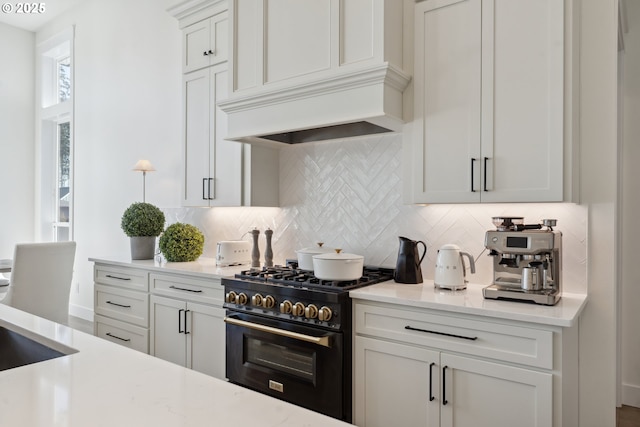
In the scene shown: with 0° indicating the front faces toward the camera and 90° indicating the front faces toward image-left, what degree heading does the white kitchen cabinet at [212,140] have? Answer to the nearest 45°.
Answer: approximately 45°

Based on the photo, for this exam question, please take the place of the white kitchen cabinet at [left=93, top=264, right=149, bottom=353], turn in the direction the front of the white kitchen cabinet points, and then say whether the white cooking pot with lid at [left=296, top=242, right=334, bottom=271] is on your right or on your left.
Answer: on your left

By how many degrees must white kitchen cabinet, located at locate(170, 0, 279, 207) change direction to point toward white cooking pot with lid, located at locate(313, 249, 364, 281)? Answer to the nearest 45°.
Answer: approximately 90° to its left

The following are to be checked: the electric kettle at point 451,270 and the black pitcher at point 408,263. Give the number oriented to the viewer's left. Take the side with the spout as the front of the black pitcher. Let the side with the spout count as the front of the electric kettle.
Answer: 2

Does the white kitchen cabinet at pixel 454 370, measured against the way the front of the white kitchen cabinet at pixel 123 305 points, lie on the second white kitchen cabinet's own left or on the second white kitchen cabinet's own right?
on the second white kitchen cabinet's own left

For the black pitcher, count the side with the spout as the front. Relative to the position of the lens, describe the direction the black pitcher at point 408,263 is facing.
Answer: facing to the left of the viewer

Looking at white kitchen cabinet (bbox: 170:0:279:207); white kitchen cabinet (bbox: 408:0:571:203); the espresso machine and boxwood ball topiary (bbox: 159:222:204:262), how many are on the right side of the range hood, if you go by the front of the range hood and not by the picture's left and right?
2

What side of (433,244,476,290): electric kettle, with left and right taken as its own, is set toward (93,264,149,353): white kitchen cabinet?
front

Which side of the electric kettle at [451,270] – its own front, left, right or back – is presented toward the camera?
left

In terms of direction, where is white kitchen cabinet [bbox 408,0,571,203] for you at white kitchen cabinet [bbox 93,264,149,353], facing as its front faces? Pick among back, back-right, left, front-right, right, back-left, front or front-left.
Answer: left
